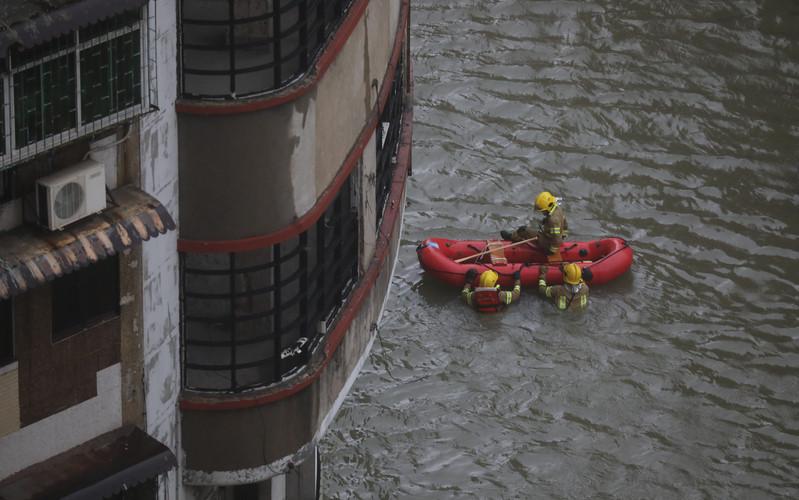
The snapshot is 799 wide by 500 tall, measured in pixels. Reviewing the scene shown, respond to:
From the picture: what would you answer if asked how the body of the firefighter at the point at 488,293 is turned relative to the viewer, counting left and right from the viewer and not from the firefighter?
facing away from the viewer

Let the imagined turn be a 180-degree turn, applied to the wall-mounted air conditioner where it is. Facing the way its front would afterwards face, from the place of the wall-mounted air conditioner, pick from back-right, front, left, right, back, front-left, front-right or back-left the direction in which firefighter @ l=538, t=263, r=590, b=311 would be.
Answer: right

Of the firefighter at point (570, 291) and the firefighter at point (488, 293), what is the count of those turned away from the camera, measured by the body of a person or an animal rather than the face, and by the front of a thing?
2

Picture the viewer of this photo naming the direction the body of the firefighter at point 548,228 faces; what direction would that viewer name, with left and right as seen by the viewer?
facing to the left of the viewer

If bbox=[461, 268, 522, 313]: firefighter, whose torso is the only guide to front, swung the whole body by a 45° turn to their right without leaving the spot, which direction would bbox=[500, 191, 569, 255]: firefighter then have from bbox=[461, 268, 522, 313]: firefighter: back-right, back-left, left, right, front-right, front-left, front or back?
front

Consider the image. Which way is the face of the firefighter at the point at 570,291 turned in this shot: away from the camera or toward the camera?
away from the camera

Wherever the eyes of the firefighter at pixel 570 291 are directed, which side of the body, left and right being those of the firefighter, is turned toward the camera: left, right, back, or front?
back

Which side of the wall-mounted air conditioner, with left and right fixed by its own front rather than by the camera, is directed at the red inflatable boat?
left

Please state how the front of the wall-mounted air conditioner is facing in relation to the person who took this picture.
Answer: facing the viewer and to the right of the viewer

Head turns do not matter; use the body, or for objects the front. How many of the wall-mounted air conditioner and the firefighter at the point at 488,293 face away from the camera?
1

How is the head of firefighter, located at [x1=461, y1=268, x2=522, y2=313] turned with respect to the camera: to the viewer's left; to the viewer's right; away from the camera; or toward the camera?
away from the camera
